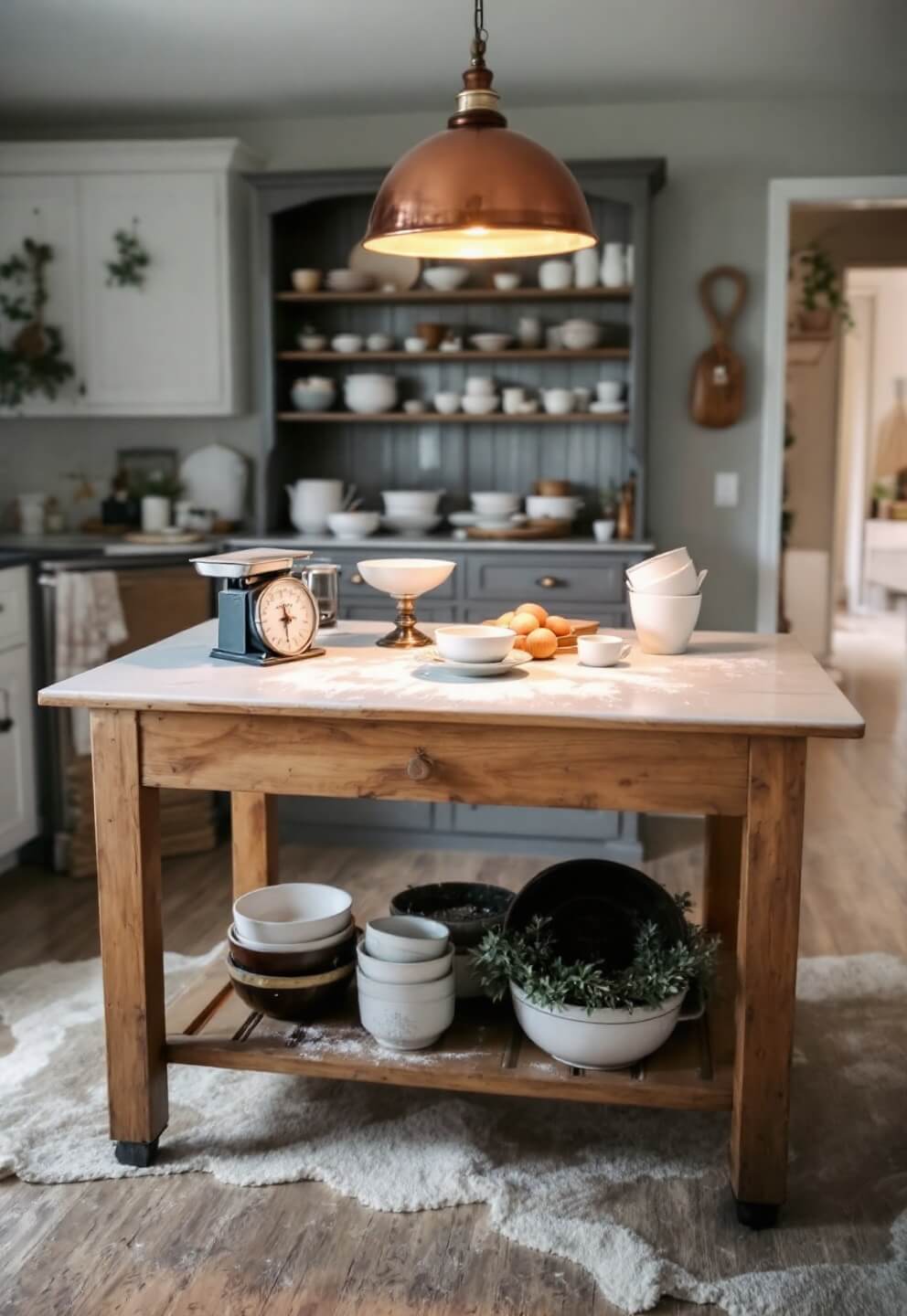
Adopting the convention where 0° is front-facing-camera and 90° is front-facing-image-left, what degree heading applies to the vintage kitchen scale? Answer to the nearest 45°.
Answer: approximately 315°

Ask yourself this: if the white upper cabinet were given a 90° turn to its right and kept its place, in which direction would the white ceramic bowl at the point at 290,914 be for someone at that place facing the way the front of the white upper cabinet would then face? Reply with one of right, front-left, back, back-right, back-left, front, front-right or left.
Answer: left

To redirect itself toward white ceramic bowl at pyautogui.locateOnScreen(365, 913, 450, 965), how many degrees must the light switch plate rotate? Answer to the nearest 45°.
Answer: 0° — it already faces it

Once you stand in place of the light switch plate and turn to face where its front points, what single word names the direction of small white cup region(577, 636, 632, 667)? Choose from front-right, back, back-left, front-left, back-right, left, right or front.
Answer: front

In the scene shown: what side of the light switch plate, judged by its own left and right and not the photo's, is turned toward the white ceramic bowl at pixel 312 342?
right

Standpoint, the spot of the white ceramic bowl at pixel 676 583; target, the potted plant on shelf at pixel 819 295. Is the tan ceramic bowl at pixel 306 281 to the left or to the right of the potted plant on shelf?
left

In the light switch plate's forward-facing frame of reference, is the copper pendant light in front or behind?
in front

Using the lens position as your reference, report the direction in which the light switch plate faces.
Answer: facing the viewer

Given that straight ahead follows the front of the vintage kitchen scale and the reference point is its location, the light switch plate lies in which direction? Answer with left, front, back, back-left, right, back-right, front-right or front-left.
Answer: left

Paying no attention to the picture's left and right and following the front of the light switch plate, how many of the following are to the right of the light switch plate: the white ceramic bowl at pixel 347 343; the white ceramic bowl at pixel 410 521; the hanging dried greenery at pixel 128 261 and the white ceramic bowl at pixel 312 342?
4

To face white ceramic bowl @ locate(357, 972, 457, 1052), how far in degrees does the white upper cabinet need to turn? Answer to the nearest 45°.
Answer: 0° — it already faces it

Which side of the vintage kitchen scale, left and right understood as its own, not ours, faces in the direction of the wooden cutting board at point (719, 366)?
left

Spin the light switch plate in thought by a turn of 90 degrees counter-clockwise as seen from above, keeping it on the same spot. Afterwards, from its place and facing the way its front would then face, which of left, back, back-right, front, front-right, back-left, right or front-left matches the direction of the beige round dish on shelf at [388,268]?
back

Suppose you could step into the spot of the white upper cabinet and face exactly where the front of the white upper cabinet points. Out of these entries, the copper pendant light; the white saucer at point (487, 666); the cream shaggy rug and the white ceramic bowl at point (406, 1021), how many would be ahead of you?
4
